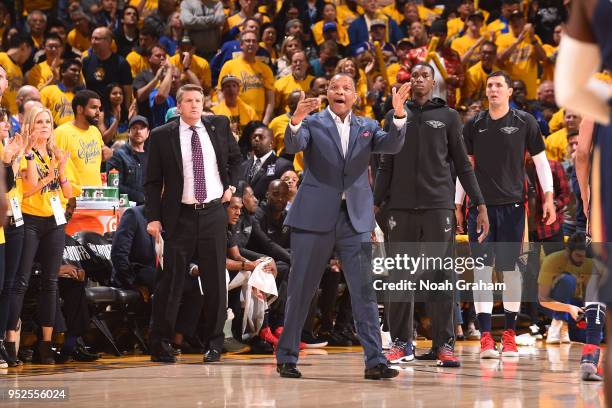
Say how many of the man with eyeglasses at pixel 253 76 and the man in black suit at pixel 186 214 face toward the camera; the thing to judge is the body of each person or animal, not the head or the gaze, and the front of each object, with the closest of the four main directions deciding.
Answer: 2

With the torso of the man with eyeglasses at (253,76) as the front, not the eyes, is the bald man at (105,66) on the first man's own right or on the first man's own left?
on the first man's own right

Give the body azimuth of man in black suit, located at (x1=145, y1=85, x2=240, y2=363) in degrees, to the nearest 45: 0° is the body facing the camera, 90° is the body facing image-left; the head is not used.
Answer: approximately 0°

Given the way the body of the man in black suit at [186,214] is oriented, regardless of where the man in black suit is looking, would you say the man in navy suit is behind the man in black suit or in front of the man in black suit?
in front

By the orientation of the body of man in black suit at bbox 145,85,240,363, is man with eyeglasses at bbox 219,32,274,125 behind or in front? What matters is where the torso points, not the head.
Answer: behind

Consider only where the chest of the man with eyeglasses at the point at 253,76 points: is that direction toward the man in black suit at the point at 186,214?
yes

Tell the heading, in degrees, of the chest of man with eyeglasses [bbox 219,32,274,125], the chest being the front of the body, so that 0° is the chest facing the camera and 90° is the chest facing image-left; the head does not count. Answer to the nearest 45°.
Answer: approximately 0°

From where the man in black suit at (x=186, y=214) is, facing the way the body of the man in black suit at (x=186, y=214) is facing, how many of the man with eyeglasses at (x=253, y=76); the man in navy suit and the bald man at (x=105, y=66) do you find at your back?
2
